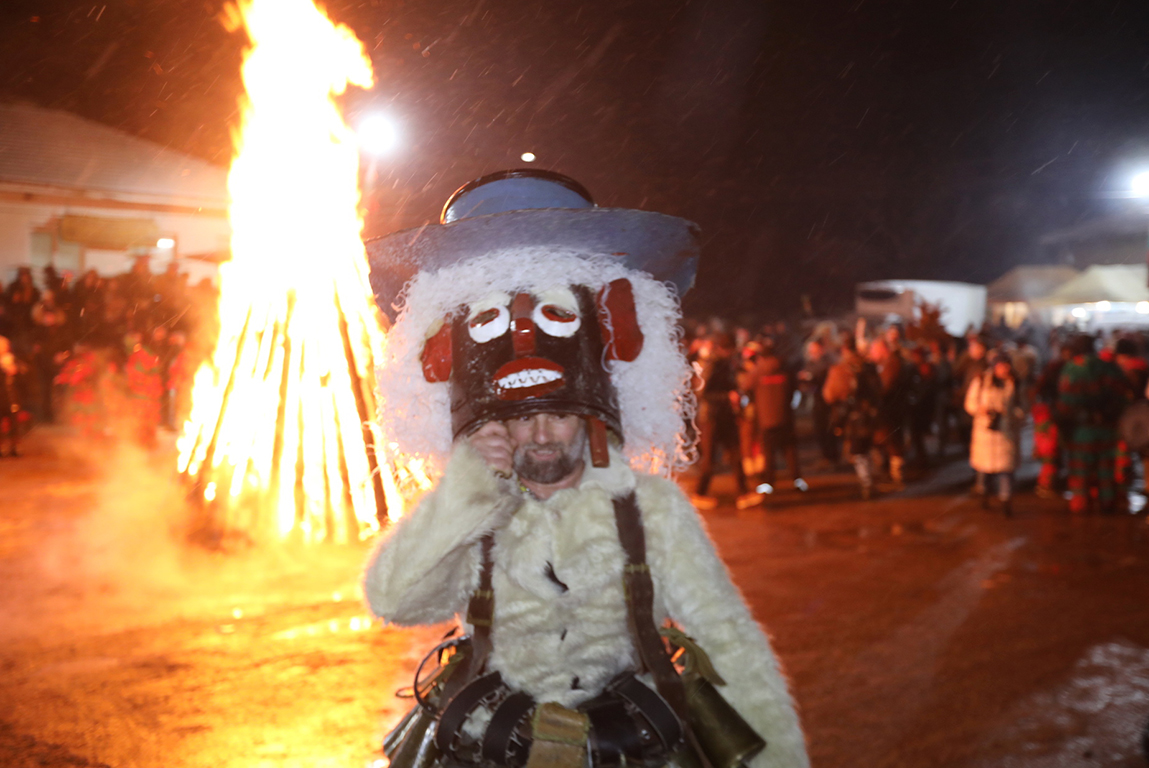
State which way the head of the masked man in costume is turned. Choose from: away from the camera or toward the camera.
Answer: toward the camera

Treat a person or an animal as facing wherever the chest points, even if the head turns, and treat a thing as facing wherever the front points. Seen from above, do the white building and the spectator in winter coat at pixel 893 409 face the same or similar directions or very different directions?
very different directions

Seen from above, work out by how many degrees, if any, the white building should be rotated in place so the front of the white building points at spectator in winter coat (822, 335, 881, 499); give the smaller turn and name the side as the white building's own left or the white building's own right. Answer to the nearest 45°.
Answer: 0° — it already faces them

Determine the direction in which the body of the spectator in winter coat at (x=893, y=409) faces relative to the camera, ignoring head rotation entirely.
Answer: to the viewer's left

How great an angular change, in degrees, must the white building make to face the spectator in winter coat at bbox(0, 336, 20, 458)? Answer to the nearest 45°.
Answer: approximately 45° to its right

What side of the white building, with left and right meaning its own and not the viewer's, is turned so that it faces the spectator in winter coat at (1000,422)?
front

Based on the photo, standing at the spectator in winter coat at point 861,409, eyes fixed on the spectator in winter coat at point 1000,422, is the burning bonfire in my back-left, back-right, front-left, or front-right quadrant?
back-right

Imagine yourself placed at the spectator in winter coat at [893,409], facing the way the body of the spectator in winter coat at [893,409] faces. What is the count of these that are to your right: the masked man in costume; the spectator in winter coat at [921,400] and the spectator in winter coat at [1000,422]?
1

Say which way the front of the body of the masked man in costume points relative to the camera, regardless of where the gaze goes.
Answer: toward the camera

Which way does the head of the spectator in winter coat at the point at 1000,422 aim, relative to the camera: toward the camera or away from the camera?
toward the camera

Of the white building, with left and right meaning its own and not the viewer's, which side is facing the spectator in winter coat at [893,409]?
front

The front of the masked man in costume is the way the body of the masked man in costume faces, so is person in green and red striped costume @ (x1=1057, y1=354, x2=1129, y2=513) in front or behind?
behind
